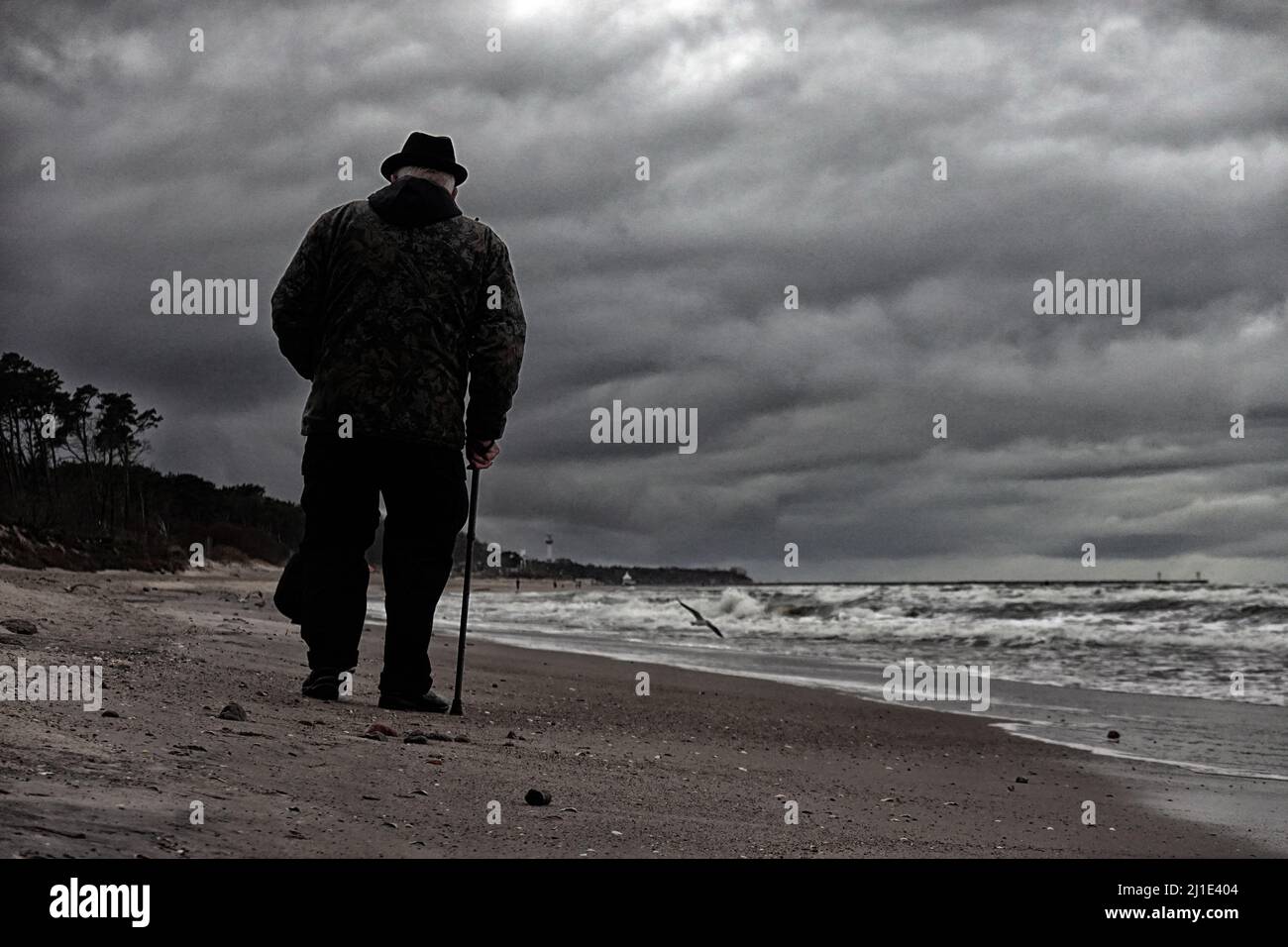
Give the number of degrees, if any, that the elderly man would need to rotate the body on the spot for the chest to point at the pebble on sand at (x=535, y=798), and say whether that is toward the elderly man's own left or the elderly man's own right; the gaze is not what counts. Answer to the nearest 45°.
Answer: approximately 180°

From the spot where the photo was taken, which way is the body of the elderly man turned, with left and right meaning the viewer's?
facing away from the viewer

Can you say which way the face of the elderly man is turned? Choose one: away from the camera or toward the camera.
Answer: away from the camera
